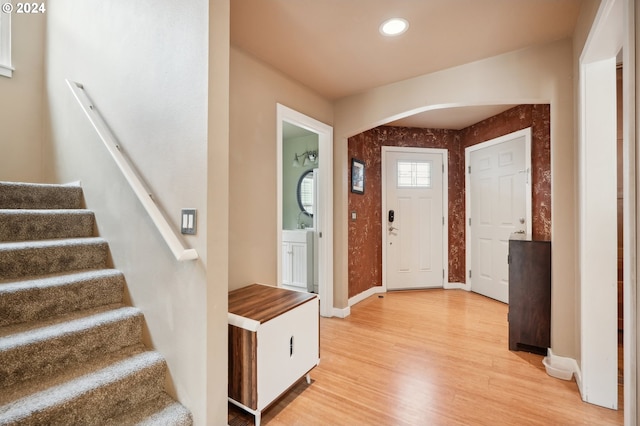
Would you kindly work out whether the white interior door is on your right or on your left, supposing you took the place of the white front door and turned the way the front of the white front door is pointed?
on your left

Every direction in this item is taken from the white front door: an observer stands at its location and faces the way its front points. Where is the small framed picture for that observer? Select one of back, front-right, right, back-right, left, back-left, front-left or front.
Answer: front-right

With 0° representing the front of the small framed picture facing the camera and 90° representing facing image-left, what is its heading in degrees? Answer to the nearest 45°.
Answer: approximately 315°

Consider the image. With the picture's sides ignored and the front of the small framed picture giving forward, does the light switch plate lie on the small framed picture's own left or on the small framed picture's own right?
on the small framed picture's own right

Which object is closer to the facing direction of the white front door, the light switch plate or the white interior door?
the light switch plate

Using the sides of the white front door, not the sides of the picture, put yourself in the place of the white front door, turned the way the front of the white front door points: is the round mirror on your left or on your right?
on your right

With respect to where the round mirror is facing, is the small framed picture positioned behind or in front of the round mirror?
in front

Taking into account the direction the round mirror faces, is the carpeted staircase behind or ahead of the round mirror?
ahead

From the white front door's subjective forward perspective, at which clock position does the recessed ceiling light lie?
The recessed ceiling light is roughly at 12 o'clock from the white front door.
